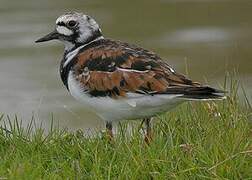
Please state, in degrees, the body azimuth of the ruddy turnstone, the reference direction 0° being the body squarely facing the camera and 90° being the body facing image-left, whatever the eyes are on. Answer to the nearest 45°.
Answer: approximately 90°
